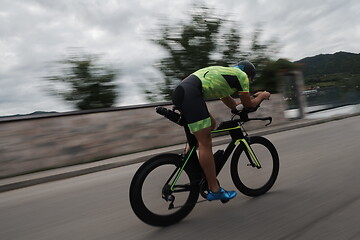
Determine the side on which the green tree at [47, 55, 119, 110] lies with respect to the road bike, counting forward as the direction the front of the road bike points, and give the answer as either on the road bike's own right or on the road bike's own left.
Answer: on the road bike's own left

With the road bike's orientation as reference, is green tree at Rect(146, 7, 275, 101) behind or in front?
in front

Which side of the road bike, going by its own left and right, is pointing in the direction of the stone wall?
left

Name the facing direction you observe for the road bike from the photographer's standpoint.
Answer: facing away from the viewer and to the right of the viewer
